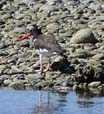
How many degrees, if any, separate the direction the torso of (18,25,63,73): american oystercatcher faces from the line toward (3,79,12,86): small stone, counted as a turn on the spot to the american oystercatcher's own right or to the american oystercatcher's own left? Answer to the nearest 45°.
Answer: approximately 45° to the american oystercatcher's own left

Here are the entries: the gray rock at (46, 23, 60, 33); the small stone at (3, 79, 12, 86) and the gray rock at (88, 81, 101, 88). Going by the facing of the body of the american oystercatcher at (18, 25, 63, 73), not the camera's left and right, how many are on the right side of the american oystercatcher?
1

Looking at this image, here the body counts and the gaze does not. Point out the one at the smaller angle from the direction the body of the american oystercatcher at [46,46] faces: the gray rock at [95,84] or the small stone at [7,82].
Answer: the small stone

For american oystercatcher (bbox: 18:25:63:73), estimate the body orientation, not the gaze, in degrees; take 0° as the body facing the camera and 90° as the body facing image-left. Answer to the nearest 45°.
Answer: approximately 90°

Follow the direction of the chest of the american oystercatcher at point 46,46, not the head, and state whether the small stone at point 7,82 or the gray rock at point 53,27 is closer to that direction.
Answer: the small stone

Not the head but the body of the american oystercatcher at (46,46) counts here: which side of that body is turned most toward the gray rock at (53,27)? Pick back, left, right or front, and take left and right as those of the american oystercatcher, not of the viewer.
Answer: right

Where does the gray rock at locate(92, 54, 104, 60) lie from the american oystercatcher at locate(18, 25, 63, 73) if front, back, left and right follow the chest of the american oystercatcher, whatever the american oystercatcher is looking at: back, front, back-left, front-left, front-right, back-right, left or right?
back
